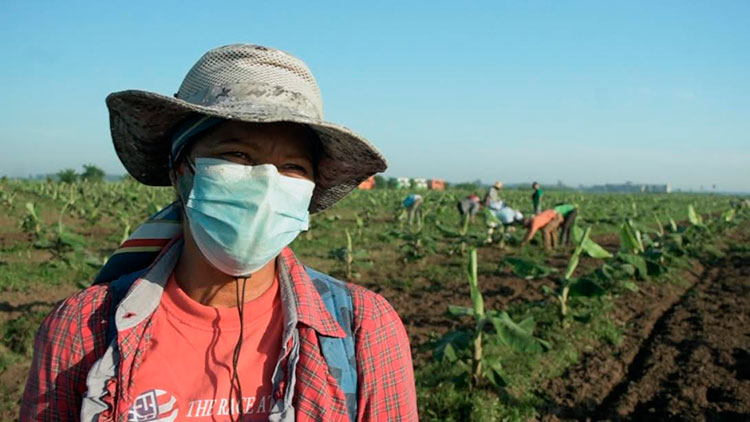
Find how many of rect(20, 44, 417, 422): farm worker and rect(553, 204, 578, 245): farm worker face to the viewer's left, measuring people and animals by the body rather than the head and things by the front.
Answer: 1

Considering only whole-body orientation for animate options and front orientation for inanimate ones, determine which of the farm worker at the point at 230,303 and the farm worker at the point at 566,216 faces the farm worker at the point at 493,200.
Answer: the farm worker at the point at 566,216

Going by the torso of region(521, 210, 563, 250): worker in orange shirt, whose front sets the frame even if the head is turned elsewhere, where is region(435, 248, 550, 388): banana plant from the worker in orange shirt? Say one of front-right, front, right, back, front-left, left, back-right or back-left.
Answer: left

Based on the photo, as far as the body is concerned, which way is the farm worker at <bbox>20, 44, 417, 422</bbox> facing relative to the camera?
toward the camera

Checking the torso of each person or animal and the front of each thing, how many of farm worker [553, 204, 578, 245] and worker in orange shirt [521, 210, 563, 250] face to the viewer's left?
2

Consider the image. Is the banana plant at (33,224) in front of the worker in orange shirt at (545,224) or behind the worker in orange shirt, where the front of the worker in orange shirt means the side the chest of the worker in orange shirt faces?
in front

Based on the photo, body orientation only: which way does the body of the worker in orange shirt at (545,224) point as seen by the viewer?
to the viewer's left

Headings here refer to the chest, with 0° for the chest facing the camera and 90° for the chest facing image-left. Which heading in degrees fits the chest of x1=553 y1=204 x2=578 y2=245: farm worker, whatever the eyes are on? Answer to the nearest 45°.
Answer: approximately 90°

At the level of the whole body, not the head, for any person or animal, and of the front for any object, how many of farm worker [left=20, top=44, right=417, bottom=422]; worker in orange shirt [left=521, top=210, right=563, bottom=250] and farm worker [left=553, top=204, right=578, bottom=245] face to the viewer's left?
2

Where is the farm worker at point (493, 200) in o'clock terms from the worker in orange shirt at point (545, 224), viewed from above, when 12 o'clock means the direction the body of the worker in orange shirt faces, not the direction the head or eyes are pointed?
The farm worker is roughly at 1 o'clock from the worker in orange shirt.
